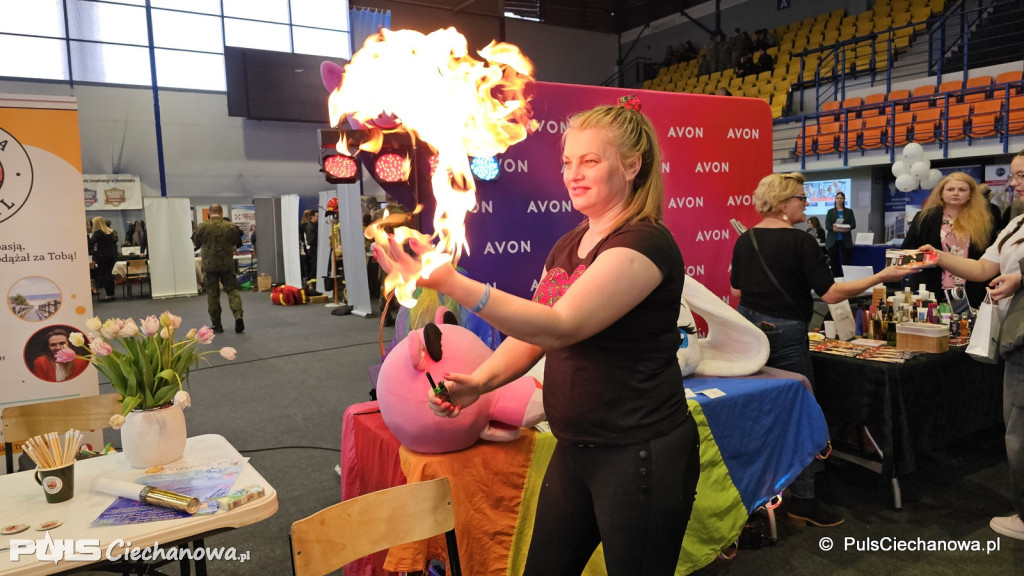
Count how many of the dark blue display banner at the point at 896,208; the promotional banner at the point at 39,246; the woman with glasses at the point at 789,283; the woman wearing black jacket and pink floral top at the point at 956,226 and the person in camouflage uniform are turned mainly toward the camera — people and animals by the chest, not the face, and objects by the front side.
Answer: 3

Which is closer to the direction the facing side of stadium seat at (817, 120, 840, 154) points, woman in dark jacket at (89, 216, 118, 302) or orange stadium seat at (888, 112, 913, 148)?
the woman in dark jacket

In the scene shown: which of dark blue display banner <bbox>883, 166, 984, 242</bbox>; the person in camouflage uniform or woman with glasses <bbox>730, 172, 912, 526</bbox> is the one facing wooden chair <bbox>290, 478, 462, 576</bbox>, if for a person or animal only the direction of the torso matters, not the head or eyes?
the dark blue display banner

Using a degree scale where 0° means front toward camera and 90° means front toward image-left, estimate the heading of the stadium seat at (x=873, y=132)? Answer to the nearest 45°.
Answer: approximately 45°

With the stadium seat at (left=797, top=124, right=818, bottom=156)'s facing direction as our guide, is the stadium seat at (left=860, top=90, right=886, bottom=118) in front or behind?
behind

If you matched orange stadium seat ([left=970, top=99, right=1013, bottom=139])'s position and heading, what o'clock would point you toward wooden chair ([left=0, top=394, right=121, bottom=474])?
wooden chair ([left=0, top=394, right=121, bottom=474]) is roughly at 11 o'clock from orange stadium seat ([left=970, top=99, right=1013, bottom=139]).

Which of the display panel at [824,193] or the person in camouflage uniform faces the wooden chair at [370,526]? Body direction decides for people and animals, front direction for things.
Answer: the display panel

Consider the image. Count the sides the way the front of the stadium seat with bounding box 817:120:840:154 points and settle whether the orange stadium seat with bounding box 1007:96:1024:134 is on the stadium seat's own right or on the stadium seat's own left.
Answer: on the stadium seat's own left

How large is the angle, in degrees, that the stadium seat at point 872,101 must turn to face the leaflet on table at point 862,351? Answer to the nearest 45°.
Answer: approximately 45° to its left

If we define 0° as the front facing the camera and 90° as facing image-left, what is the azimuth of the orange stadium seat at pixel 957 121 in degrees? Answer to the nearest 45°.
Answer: approximately 45°

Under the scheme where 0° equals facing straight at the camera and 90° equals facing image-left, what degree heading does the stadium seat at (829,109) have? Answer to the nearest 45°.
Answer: approximately 45°

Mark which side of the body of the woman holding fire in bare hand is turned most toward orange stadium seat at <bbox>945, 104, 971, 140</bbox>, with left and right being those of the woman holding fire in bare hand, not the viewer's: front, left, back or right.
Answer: back
